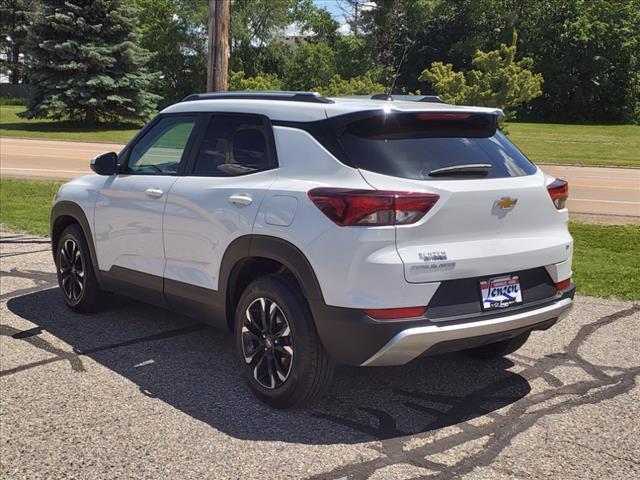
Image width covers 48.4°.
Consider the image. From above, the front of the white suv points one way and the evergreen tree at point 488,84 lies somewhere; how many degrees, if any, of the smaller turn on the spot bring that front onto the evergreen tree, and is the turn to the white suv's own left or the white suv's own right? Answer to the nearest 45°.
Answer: approximately 45° to the white suv's own right

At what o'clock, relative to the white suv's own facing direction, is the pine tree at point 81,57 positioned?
The pine tree is roughly at 1 o'clock from the white suv.

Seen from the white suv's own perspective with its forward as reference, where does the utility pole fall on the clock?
The utility pole is roughly at 1 o'clock from the white suv.

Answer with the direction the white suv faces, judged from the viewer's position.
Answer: facing away from the viewer and to the left of the viewer

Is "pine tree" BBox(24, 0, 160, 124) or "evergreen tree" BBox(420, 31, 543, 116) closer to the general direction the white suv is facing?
the pine tree
